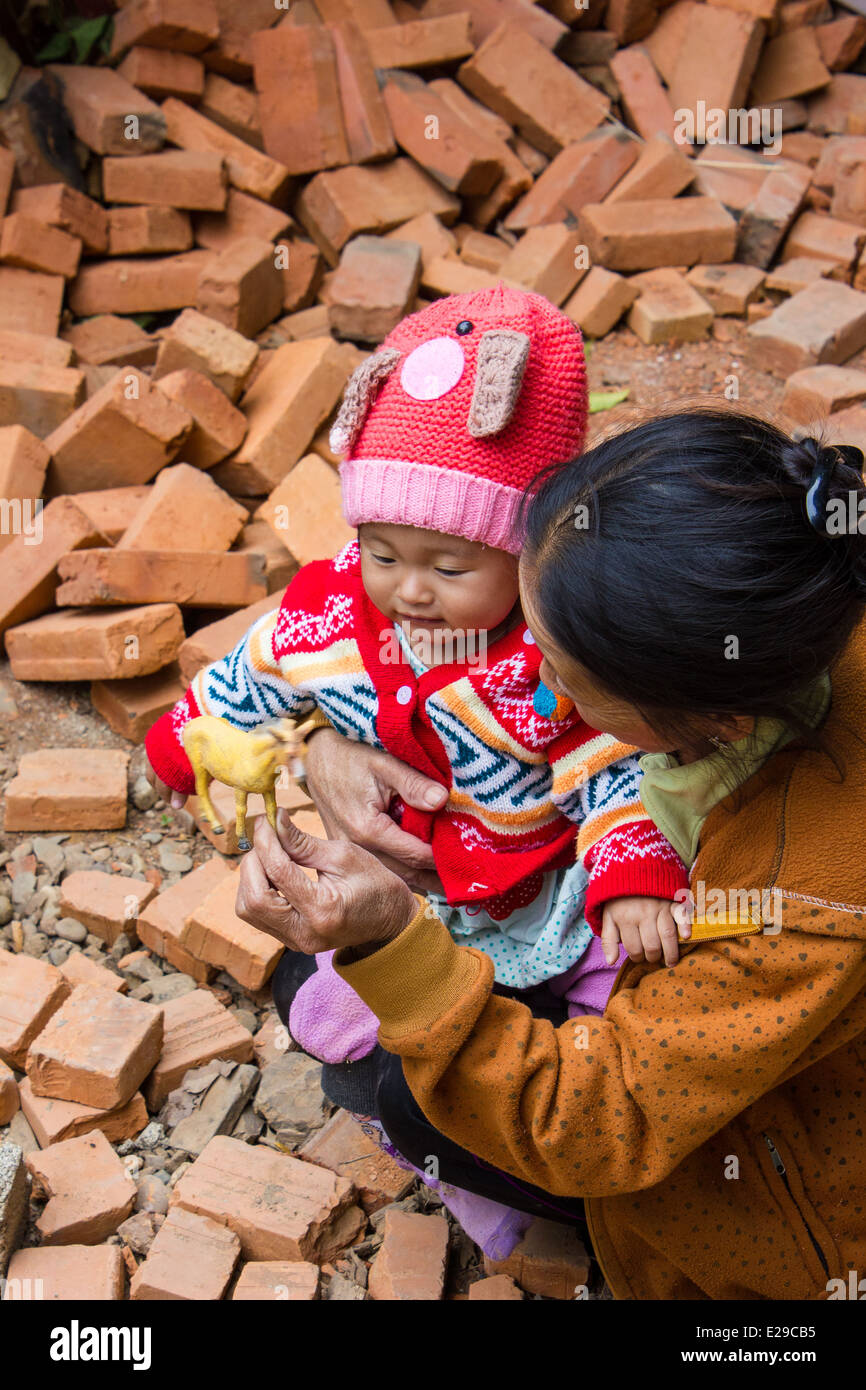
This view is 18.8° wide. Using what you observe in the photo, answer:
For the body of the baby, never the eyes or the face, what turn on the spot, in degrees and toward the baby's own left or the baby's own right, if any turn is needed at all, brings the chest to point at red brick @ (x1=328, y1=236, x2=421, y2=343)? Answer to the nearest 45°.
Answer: approximately 135° to the baby's own right

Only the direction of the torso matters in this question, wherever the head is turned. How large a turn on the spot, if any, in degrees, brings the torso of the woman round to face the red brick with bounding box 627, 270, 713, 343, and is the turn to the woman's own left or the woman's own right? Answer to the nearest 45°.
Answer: approximately 90° to the woman's own right

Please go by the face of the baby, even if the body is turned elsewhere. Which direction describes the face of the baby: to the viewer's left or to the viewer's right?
to the viewer's left

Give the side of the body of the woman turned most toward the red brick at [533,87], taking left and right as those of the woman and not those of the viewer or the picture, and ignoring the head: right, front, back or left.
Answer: right

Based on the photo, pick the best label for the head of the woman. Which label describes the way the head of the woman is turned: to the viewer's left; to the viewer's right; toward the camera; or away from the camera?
to the viewer's left

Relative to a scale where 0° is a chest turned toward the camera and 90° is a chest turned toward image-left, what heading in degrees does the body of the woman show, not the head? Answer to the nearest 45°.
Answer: approximately 90°

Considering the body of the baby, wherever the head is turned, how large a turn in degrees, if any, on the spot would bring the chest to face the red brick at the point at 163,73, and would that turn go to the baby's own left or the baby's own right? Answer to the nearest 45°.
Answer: approximately 135° to the baby's own right

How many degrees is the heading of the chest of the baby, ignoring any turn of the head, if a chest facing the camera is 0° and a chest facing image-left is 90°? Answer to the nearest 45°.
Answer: approximately 45°

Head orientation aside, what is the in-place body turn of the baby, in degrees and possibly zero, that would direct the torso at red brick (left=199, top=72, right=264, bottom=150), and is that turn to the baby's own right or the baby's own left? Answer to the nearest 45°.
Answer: approximately 135° to the baby's own right
